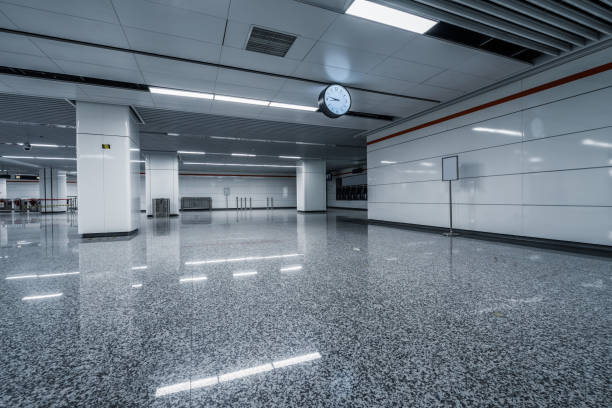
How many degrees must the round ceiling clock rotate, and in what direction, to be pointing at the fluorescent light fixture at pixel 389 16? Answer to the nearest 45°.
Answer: approximately 45° to its right

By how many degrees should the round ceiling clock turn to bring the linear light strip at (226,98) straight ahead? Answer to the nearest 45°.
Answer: approximately 135° to its right

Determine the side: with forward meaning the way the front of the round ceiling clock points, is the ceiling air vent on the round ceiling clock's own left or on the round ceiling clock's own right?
on the round ceiling clock's own right

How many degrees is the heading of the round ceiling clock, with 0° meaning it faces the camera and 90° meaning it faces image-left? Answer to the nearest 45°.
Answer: approximately 315°
